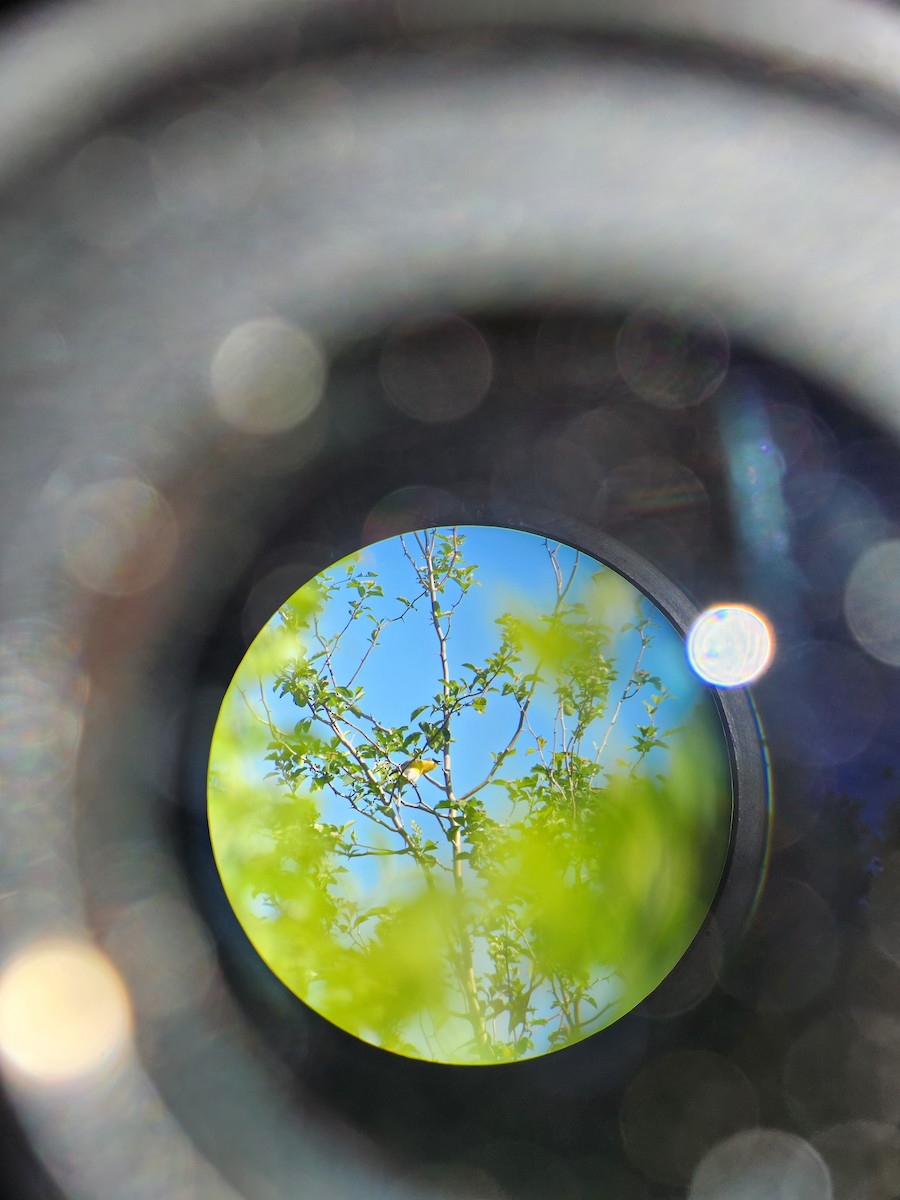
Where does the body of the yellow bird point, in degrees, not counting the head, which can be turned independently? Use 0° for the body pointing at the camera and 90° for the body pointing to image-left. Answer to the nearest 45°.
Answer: approximately 270°
